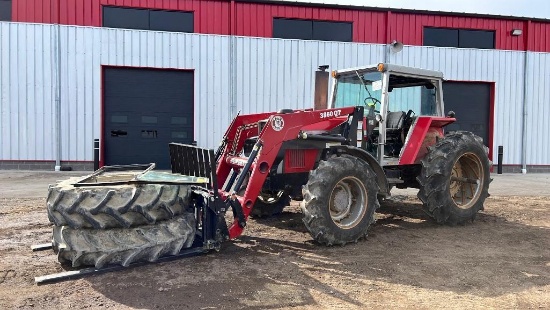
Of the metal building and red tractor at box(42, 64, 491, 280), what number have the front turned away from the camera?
0

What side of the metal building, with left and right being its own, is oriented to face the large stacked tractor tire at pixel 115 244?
front

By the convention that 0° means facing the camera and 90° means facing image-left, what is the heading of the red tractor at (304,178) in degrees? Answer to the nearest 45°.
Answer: approximately 45°

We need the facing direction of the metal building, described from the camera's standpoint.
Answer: facing the viewer

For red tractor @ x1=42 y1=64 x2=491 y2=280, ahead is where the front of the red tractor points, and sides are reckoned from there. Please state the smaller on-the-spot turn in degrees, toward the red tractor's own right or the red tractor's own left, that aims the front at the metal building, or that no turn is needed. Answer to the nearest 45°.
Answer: approximately 135° to the red tractor's own right

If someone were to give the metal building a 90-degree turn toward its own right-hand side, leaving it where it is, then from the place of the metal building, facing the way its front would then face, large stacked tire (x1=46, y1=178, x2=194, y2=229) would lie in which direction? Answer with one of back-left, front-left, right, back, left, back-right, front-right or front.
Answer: left
